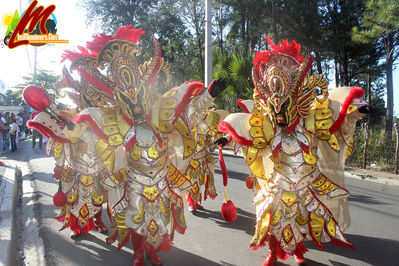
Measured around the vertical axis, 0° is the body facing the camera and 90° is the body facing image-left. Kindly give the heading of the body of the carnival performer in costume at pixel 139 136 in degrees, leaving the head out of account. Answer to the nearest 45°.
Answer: approximately 0°

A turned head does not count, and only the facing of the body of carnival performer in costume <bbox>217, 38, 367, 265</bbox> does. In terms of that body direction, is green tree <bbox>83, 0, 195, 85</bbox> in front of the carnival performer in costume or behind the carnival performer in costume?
behind

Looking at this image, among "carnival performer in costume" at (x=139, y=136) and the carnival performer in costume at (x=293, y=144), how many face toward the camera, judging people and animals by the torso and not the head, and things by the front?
2

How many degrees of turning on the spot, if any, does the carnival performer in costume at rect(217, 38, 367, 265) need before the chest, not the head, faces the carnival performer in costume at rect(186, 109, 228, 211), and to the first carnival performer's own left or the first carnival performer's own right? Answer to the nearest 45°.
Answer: approximately 135° to the first carnival performer's own right

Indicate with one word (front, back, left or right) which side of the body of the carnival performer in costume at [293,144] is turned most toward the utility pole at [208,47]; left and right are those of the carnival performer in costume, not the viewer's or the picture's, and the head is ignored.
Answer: back

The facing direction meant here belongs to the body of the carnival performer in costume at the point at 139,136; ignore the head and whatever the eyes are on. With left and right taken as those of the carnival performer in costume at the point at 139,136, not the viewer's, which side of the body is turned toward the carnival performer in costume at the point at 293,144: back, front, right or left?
left
